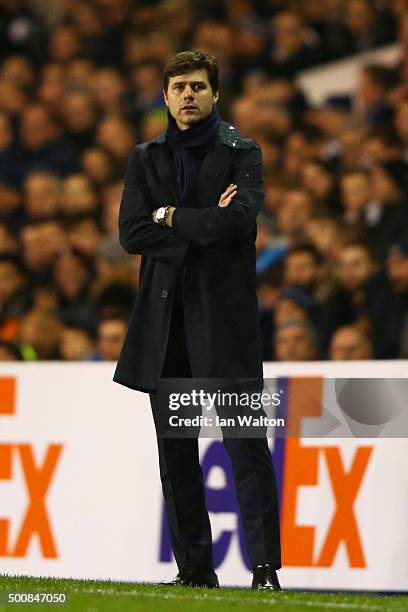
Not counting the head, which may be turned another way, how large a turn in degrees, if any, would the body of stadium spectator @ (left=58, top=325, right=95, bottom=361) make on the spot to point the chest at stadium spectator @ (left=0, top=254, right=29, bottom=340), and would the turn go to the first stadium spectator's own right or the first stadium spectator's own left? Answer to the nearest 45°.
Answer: approximately 90° to the first stadium spectator's own right

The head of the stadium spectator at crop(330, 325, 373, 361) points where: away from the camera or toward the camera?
toward the camera

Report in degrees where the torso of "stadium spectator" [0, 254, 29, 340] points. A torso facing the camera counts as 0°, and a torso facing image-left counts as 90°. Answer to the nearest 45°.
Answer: approximately 45°

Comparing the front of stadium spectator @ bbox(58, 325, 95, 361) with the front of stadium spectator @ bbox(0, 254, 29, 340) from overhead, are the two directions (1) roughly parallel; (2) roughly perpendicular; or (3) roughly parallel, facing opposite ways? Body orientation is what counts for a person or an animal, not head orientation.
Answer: roughly parallel

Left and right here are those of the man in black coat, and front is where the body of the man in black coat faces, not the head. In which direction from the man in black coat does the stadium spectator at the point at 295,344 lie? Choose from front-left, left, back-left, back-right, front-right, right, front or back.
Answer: back

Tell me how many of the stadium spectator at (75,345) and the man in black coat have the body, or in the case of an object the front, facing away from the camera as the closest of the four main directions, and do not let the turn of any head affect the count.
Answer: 0

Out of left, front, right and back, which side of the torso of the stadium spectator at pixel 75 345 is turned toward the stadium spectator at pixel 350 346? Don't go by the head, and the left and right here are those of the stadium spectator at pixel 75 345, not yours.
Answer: left

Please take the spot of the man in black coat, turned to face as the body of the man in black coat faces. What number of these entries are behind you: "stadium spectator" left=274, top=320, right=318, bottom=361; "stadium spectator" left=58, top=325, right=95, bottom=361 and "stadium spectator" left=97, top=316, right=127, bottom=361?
3

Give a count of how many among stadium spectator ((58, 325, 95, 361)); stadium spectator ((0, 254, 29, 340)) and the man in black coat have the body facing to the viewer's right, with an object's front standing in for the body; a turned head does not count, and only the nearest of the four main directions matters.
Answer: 0

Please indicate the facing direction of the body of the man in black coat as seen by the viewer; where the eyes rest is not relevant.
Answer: toward the camera

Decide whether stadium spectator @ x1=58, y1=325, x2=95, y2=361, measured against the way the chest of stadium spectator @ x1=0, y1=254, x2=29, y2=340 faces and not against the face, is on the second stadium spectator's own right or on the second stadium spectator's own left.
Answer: on the second stadium spectator's own left
